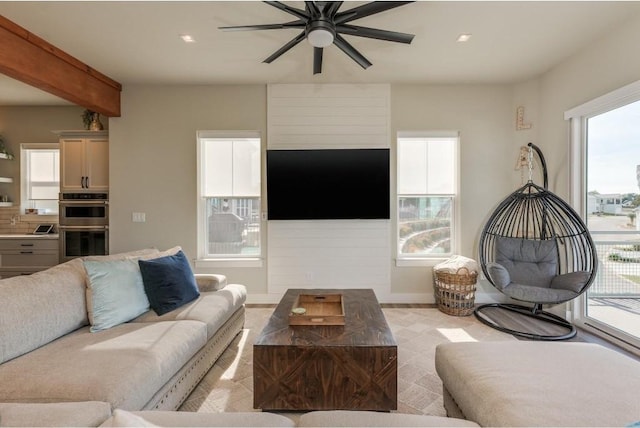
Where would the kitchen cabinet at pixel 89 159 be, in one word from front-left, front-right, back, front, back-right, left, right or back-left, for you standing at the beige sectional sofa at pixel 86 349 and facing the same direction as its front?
back-left

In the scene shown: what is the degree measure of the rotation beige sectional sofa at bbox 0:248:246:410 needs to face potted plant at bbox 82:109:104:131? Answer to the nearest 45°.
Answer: approximately 135° to its left

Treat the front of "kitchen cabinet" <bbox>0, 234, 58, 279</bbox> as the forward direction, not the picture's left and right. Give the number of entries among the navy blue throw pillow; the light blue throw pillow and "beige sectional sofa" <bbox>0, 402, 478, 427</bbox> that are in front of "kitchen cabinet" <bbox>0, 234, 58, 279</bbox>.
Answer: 3

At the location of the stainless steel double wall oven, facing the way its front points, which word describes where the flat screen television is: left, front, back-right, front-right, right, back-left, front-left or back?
front-left

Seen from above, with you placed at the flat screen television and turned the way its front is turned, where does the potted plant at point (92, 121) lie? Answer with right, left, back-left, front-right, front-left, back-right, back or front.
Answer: right

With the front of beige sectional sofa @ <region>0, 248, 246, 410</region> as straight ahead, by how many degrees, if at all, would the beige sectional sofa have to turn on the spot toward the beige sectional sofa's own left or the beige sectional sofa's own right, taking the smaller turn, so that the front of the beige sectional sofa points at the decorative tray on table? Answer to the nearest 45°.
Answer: approximately 45° to the beige sectional sofa's own left

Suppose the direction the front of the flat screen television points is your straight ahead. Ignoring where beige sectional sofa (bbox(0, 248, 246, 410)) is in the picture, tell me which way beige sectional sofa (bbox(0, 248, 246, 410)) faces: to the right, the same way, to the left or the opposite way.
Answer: to the left

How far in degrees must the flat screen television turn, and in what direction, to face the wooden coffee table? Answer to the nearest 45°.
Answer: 0° — it already faces it

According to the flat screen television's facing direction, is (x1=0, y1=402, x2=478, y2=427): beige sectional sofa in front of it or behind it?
in front

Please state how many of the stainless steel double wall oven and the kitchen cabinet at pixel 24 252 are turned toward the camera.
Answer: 2
